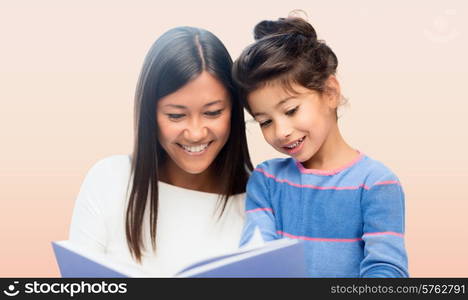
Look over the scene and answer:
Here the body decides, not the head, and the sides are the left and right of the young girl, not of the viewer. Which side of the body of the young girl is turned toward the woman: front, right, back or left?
right

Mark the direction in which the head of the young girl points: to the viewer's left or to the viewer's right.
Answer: to the viewer's left

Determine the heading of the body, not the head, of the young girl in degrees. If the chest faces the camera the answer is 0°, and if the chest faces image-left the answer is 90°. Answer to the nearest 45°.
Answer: approximately 45°
